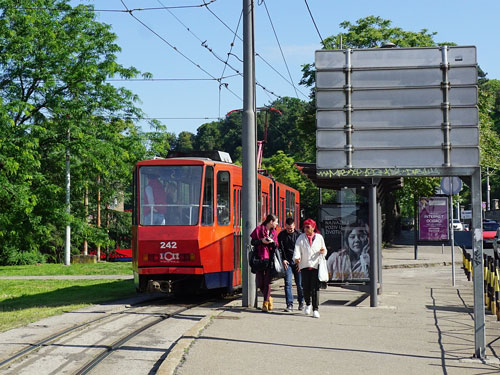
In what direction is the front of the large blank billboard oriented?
away from the camera

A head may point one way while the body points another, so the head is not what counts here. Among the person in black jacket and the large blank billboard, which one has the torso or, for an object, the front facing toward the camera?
the person in black jacket

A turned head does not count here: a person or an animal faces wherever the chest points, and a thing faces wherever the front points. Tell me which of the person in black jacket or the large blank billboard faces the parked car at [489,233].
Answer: the large blank billboard

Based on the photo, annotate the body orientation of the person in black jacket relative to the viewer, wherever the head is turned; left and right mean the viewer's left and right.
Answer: facing the viewer

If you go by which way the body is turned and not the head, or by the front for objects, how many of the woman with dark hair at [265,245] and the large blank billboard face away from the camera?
1

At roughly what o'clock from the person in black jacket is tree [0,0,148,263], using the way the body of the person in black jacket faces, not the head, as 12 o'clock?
The tree is roughly at 5 o'clock from the person in black jacket.

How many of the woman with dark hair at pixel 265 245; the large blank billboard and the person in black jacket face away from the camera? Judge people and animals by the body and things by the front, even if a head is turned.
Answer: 1
